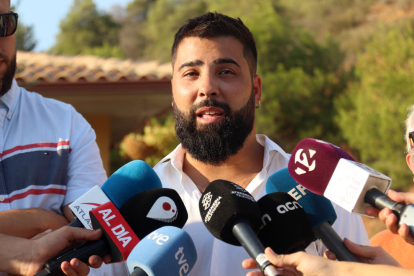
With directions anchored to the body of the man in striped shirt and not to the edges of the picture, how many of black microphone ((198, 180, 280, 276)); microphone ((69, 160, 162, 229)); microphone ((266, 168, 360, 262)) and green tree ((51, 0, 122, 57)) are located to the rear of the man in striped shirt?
1

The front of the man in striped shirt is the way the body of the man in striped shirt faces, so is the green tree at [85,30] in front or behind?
behind

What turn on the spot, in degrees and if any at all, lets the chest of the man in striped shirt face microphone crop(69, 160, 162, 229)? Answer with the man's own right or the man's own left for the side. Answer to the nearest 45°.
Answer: approximately 45° to the man's own left

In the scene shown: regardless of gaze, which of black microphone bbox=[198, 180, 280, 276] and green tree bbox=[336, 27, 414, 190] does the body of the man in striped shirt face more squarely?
the black microphone

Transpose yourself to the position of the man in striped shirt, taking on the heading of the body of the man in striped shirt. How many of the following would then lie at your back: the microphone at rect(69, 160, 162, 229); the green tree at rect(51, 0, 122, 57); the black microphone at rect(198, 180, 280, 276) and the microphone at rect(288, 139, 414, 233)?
1

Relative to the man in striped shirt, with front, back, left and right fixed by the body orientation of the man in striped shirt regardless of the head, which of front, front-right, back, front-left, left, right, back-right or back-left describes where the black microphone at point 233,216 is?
front-left

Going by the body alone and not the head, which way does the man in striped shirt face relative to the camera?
toward the camera

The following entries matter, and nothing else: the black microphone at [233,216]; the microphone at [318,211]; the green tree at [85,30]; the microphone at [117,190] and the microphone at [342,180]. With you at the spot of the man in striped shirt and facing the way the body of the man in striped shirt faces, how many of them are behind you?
1

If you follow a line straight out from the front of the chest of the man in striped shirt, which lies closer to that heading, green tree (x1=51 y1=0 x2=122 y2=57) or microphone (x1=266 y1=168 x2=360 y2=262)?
the microphone

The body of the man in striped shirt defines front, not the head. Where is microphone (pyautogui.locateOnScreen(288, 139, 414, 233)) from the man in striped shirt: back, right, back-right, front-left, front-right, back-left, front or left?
front-left
